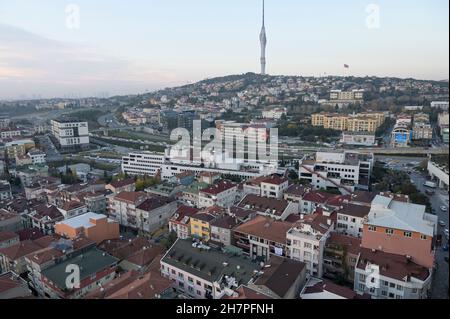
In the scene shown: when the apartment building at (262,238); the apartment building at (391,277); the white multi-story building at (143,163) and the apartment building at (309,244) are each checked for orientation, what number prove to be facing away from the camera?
0

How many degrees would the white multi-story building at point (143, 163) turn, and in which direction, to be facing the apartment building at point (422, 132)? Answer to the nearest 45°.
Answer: approximately 90° to its left

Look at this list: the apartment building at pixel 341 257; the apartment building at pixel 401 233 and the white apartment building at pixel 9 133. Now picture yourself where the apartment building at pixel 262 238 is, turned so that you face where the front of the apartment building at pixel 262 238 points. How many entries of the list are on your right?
1

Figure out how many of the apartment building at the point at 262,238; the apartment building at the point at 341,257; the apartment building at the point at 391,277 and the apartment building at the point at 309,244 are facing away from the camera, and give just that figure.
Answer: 0

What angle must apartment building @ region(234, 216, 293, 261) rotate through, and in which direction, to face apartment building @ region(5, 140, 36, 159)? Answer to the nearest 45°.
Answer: approximately 90° to its right

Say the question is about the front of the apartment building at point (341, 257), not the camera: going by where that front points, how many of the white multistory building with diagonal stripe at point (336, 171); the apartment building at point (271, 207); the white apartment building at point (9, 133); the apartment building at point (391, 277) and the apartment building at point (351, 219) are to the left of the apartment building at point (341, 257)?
1

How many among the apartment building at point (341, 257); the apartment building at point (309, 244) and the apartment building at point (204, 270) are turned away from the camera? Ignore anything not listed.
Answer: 0

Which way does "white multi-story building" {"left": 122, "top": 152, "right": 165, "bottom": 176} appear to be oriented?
toward the camera

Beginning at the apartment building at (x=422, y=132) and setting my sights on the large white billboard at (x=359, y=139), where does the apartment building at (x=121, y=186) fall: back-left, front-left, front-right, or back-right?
front-left

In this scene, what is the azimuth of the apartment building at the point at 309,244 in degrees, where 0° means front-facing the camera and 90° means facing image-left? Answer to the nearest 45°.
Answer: approximately 45°

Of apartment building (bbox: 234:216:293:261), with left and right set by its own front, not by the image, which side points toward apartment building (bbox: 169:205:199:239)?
right

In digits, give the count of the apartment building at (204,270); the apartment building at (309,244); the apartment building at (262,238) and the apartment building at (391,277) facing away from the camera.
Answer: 0

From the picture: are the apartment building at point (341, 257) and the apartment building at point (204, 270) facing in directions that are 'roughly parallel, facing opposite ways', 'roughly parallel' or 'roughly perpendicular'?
roughly parallel

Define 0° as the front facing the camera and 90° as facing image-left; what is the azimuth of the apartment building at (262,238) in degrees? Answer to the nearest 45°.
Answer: approximately 45°

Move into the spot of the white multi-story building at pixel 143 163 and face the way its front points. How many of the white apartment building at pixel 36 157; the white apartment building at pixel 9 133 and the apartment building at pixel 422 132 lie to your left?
1

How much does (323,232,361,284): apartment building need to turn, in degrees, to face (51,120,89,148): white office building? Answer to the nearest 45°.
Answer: approximately 90° to its right

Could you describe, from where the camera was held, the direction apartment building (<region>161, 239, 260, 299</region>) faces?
facing the viewer and to the left of the viewer

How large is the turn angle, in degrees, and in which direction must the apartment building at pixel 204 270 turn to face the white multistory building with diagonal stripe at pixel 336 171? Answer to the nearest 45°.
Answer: approximately 180°
